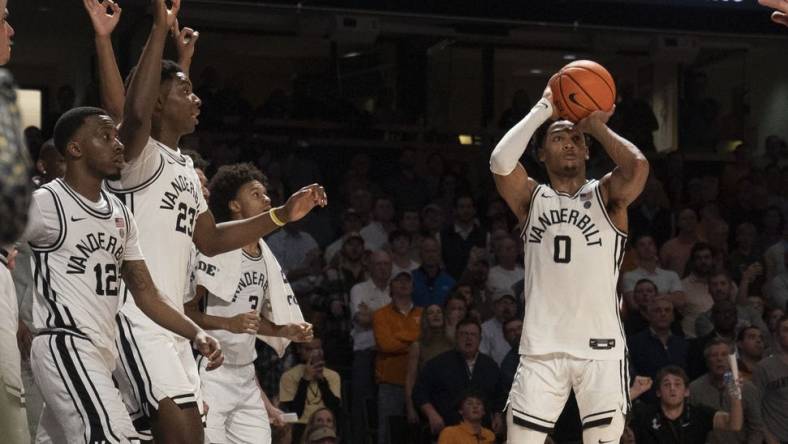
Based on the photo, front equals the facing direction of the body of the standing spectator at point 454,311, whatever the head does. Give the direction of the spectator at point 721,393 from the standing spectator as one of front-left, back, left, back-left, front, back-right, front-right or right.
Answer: left

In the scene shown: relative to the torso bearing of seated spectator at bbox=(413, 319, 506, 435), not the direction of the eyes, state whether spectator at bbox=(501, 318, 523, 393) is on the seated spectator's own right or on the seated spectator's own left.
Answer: on the seated spectator's own left

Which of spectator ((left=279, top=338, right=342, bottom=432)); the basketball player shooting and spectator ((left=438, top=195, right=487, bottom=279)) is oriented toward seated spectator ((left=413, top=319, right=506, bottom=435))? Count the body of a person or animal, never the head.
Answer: spectator ((left=438, top=195, right=487, bottom=279))

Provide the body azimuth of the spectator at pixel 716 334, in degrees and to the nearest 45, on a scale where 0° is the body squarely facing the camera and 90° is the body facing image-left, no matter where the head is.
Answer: approximately 0°

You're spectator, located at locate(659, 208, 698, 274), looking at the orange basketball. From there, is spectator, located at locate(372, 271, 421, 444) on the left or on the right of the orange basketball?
right

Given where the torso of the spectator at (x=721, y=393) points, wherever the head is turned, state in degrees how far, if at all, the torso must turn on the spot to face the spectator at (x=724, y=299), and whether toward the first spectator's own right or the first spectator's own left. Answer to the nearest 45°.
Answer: approximately 180°
